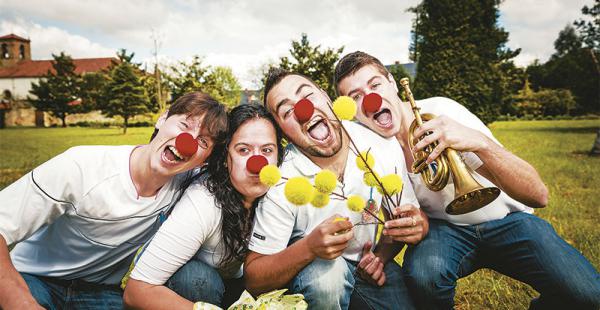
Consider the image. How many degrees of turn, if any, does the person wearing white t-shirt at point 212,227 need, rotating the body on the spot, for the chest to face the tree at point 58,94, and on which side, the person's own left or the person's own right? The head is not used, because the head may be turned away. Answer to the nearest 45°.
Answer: approximately 135° to the person's own left

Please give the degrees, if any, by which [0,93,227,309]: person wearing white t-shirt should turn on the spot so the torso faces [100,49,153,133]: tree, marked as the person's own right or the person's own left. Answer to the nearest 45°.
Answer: approximately 135° to the person's own left

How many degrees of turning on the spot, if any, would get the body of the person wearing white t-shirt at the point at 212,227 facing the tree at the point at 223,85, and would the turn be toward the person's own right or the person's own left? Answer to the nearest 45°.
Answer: approximately 135° to the person's own left

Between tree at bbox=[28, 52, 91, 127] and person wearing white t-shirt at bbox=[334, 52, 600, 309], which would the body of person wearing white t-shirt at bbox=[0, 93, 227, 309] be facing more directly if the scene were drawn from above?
the person wearing white t-shirt

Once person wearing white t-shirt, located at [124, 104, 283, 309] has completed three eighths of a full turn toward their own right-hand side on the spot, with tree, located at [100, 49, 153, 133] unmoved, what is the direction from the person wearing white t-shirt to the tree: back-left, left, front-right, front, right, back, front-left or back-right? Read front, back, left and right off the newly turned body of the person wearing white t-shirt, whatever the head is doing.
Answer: right

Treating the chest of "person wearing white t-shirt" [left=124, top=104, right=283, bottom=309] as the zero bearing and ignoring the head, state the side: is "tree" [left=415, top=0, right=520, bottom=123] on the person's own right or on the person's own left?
on the person's own left

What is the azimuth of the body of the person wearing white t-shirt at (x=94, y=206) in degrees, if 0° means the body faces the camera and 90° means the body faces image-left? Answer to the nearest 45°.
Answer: approximately 315°

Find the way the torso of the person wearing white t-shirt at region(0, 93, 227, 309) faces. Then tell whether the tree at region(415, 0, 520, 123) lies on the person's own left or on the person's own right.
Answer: on the person's own left

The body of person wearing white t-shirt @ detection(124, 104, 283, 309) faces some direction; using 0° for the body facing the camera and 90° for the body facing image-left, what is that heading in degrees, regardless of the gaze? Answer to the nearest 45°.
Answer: approximately 315°

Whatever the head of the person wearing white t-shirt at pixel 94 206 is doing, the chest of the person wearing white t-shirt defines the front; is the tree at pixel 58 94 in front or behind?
behind

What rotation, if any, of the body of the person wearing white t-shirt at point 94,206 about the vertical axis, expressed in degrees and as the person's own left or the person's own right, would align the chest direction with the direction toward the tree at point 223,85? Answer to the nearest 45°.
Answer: approximately 135° to the person's own left
